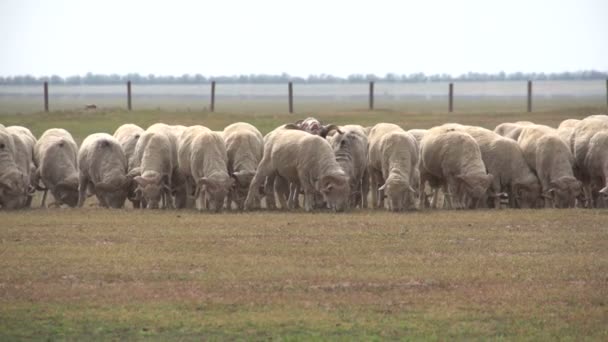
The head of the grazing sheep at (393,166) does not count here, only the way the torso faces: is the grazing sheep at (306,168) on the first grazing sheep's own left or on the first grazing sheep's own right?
on the first grazing sheep's own right

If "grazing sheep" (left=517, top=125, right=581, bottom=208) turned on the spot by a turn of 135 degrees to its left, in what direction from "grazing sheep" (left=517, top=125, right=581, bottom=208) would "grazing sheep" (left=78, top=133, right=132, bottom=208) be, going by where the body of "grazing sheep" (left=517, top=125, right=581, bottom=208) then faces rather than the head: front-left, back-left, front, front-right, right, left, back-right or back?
left

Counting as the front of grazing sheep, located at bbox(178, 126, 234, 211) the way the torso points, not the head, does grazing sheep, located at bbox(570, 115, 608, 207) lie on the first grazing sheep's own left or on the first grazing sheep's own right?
on the first grazing sheep's own left

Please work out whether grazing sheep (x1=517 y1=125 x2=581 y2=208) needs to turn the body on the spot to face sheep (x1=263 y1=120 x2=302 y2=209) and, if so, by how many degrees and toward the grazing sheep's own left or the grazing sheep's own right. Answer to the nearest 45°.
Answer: approximately 135° to the grazing sheep's own right

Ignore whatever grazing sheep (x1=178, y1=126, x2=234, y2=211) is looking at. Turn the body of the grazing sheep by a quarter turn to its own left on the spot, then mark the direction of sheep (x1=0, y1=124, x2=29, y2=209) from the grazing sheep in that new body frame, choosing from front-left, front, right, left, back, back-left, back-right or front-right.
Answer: back-left

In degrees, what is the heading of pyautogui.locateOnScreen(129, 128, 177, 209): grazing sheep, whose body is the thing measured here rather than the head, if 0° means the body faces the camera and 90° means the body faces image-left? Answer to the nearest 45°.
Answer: approximately 0°

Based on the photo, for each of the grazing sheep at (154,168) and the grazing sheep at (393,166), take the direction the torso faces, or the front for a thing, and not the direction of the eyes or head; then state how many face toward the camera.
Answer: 2
